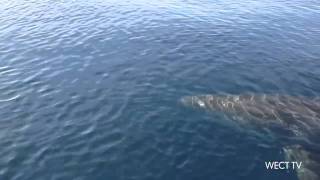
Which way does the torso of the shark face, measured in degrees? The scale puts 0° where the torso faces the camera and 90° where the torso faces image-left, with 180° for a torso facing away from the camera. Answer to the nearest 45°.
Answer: approximately 90°
